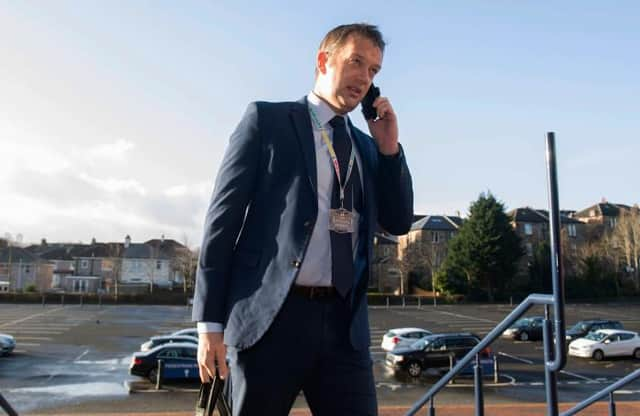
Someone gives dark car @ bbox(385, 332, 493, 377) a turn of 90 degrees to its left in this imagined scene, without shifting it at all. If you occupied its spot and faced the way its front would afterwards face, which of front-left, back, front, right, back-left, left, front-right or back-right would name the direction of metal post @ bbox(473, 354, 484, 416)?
front-right

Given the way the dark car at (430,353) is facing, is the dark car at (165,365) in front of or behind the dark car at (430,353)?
in front

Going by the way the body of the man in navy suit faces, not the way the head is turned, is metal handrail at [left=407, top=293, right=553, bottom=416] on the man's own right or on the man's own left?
on the man's own left

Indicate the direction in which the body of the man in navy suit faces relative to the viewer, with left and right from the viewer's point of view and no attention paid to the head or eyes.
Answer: facing the viewer and to the right of the viewer

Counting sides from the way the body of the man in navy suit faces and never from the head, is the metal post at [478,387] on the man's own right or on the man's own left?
on the man's own left

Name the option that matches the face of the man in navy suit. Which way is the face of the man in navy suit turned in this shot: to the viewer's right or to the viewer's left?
to the viewer's right

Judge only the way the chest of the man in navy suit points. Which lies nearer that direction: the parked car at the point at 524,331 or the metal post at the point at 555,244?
the metal post

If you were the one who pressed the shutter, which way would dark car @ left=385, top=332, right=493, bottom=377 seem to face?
facing the viewer and to the left of the viewer

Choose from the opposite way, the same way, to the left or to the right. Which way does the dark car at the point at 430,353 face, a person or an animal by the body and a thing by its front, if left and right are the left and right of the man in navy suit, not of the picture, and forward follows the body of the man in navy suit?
to the right

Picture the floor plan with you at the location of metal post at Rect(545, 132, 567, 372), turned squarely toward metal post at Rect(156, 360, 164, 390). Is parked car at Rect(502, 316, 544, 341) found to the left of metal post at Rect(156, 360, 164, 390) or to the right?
right
